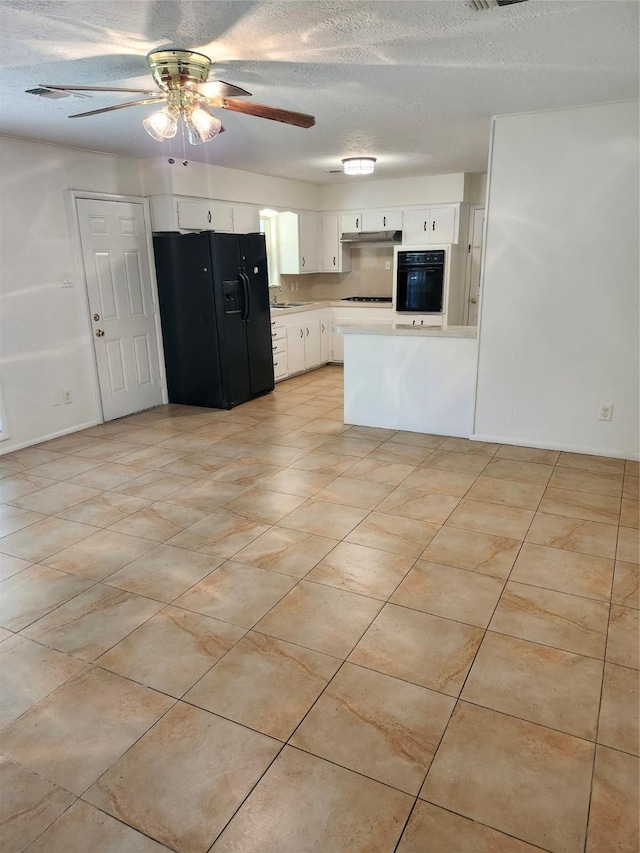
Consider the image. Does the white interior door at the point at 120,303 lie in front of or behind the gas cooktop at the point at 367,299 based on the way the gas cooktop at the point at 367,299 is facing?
in front

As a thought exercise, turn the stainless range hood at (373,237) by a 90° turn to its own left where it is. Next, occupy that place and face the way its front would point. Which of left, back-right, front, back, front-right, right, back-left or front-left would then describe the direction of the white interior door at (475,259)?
front

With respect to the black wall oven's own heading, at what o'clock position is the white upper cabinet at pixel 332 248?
The white upper cabinet is roughly at 4 o'clock from the black wall oven.

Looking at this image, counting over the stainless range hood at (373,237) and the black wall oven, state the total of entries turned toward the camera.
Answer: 2

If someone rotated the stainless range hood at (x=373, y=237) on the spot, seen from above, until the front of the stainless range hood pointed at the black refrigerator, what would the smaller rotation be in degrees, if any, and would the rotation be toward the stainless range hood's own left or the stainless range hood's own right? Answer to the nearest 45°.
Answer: approximately 45° to the stainless range hood's own right

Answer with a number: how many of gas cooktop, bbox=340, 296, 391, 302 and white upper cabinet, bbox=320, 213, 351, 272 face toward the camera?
2

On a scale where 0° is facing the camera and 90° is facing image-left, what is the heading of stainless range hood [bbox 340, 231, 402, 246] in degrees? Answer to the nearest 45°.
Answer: approximately 0°

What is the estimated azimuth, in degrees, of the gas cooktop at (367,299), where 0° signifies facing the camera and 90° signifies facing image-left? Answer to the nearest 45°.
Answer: approximately 0°
